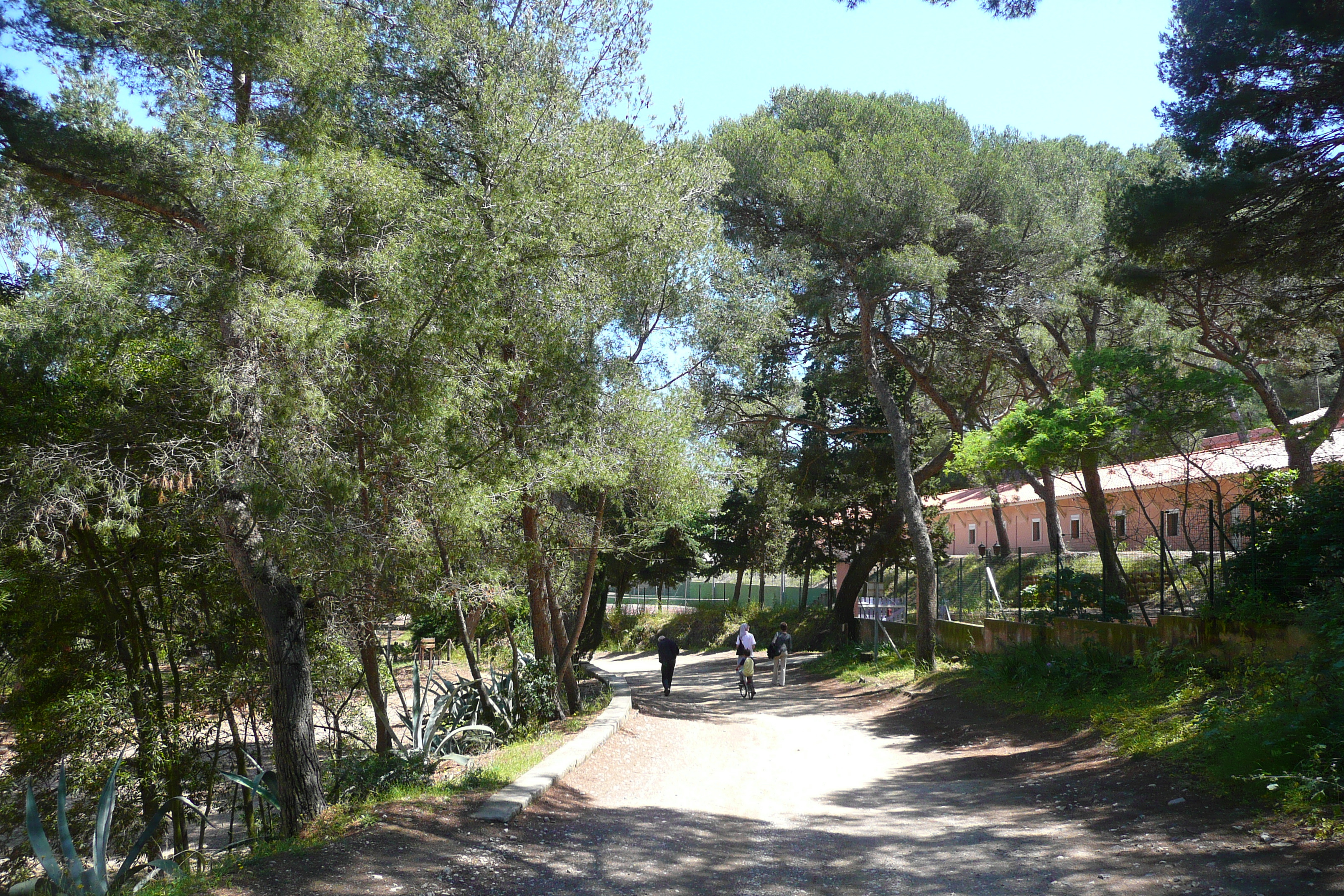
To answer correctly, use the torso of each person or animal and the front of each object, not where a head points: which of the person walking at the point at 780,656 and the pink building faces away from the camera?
the person walking

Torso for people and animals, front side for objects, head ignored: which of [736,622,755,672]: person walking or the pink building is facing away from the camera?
the person walking

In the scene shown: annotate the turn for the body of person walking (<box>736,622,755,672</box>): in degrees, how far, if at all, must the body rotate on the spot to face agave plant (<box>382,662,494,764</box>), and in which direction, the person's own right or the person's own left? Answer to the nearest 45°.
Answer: approximately 180°

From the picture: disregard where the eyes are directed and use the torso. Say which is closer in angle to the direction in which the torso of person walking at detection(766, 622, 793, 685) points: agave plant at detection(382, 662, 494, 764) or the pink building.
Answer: the pink building

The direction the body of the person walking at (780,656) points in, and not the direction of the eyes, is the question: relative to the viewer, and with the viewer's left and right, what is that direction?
facing away from the viewer

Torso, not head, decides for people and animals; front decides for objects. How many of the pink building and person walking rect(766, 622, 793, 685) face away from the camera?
1

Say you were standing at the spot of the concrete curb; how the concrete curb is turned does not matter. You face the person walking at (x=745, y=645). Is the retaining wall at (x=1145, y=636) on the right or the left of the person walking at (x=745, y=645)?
right

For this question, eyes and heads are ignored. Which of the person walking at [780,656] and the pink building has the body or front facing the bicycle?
the pink building

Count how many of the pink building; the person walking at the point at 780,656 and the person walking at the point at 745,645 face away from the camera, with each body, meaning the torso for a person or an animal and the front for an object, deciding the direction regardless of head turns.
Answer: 2

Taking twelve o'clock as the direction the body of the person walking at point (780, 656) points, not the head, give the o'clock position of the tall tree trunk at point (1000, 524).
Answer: The tall tree trunk is roughly at 1 o'clock from the person walking.

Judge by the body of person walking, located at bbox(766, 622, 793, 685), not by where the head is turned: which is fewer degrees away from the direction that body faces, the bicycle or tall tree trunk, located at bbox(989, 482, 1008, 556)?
the tall tree trunk

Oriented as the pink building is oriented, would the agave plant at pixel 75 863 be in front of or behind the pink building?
in front

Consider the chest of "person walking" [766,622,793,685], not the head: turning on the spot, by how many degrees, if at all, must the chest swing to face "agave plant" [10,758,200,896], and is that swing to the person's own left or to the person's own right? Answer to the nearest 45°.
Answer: approximately 180°

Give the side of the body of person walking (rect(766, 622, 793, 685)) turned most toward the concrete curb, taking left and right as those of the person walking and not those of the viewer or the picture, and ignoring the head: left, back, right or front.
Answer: back

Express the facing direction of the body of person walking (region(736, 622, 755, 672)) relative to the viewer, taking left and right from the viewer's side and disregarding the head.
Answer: facing away from the viewer

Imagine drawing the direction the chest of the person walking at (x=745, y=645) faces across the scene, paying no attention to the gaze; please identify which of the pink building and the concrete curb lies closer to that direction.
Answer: the pink building
